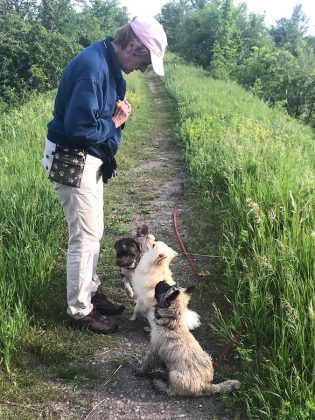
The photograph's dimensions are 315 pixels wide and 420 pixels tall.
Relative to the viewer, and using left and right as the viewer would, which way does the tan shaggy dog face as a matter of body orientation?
facing away from the viewer and to the left of the viewer
